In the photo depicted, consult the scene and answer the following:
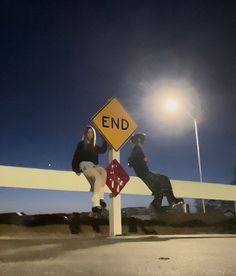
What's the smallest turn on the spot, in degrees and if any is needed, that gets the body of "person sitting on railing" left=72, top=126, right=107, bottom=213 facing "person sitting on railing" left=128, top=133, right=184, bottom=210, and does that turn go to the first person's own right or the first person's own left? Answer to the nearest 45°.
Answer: approximately 90° to the first person's own left

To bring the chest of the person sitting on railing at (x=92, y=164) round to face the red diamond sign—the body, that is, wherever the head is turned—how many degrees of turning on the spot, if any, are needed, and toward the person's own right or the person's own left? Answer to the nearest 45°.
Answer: approximately 45° to the person's own left

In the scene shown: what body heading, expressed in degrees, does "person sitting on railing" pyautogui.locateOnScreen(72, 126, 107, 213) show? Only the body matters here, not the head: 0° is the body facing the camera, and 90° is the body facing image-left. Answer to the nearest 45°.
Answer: approximately 315°
